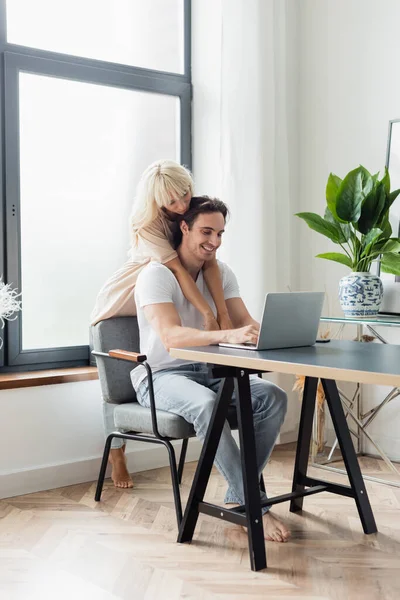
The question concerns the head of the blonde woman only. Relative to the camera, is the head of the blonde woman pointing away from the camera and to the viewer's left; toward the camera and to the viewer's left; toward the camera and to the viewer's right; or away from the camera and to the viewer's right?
toward the camera and to the viewer's right

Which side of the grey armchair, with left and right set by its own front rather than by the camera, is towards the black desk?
front

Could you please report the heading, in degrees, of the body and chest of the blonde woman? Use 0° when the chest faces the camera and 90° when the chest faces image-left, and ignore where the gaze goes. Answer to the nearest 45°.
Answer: approximately 315°

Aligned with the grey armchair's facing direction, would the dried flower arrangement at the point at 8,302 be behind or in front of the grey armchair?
behind

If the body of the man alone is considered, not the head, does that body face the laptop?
yes

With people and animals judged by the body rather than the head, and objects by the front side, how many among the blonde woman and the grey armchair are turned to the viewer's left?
0

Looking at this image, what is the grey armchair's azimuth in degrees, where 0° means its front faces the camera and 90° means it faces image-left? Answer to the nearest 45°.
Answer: approximately 315°

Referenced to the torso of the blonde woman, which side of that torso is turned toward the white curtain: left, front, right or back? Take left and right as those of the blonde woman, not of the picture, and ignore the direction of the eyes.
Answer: left

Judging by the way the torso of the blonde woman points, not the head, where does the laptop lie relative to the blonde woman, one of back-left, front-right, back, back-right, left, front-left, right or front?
front

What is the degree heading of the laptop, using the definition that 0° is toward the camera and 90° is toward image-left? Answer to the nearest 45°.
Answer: approximately 135°

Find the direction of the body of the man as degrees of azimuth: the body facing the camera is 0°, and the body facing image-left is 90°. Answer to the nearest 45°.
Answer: approximately 315°

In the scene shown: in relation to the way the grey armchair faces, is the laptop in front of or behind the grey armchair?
in front

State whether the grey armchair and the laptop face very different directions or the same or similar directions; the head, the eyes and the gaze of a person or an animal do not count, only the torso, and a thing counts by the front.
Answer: very different directions

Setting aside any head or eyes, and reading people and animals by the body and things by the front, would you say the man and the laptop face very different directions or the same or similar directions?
very different directions
